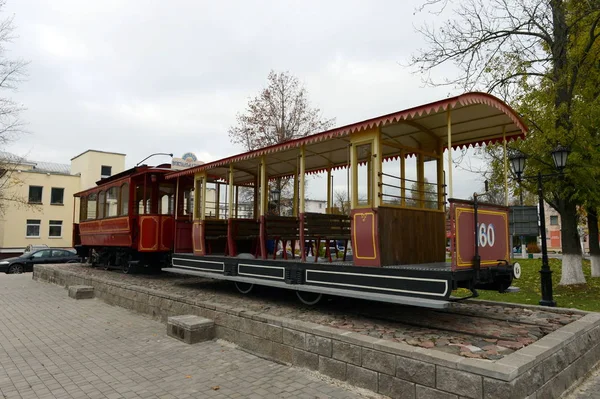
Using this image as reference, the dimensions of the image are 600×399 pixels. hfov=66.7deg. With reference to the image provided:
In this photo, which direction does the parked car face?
to the viewer's left

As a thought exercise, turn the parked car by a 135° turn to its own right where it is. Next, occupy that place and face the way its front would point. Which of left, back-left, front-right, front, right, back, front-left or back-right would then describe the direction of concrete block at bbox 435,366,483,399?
back-right

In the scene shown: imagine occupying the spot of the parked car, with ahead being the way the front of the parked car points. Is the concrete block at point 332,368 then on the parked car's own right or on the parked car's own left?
on the parked car's own left

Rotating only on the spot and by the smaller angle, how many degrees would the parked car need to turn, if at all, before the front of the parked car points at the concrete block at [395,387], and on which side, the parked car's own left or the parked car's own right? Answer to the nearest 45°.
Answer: approximately 90° to the parked car's own left

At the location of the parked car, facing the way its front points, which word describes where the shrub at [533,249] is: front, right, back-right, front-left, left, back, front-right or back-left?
back

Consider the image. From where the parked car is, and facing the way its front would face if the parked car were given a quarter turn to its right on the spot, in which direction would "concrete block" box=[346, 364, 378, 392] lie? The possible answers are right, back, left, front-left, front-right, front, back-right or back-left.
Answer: back

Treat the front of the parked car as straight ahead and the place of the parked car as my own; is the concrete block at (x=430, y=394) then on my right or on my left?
on my left

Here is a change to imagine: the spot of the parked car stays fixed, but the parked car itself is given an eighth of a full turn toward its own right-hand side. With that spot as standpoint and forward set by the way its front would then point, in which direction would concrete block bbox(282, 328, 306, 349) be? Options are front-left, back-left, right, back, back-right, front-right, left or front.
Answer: back-left

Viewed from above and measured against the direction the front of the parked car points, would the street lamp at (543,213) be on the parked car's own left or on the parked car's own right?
on the parked car's own left

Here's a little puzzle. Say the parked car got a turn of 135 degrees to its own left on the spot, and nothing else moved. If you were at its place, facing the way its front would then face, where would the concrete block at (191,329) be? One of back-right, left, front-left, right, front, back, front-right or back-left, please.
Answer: front-right

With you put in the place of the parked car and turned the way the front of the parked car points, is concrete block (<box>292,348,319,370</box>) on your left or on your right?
on your left
